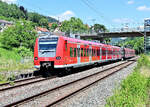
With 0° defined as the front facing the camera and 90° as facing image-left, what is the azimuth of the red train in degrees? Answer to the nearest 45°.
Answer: approximately 45°

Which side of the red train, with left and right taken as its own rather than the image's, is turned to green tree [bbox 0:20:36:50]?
right
